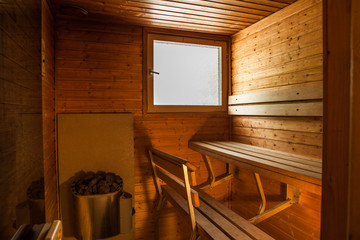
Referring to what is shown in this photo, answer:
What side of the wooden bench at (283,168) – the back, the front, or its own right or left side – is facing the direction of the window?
right

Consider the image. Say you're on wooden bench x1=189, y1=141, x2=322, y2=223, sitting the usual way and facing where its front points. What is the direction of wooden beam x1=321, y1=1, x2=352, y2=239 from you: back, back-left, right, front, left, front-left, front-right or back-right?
front-left

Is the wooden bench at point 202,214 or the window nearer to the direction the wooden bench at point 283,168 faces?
the wooden bench

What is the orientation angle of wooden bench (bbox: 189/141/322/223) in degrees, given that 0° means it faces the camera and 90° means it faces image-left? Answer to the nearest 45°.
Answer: approximately 45°
